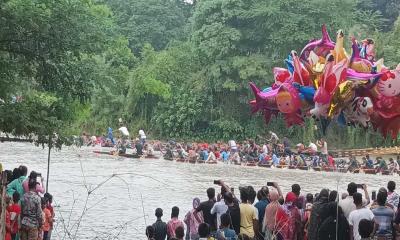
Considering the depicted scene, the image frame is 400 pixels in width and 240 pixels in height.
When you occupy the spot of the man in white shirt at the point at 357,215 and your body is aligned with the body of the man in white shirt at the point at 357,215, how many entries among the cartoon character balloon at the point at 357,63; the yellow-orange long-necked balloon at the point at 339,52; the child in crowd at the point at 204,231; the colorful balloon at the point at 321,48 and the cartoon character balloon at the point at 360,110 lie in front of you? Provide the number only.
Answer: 4

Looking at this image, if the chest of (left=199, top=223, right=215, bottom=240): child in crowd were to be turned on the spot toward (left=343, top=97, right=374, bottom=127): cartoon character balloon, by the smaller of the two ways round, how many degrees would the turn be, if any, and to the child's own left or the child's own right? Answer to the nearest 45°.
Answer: approximately 45° to the child's own right

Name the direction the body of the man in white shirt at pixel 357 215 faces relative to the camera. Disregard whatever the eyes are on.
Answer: away from the camera

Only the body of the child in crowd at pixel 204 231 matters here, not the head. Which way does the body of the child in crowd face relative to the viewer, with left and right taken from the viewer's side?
facing away from the viewer

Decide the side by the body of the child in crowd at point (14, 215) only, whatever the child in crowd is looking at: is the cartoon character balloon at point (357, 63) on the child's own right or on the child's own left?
on the child's own right

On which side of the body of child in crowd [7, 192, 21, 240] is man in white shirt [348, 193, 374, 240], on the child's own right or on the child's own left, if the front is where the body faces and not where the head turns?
on the child's own right

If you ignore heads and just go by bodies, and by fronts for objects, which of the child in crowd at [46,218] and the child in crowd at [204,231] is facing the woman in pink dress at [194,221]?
the child in crowd at [204,231]

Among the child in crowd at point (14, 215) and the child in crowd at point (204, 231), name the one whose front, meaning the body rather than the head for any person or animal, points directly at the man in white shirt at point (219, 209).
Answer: the child in crowd at point (204, 231)
